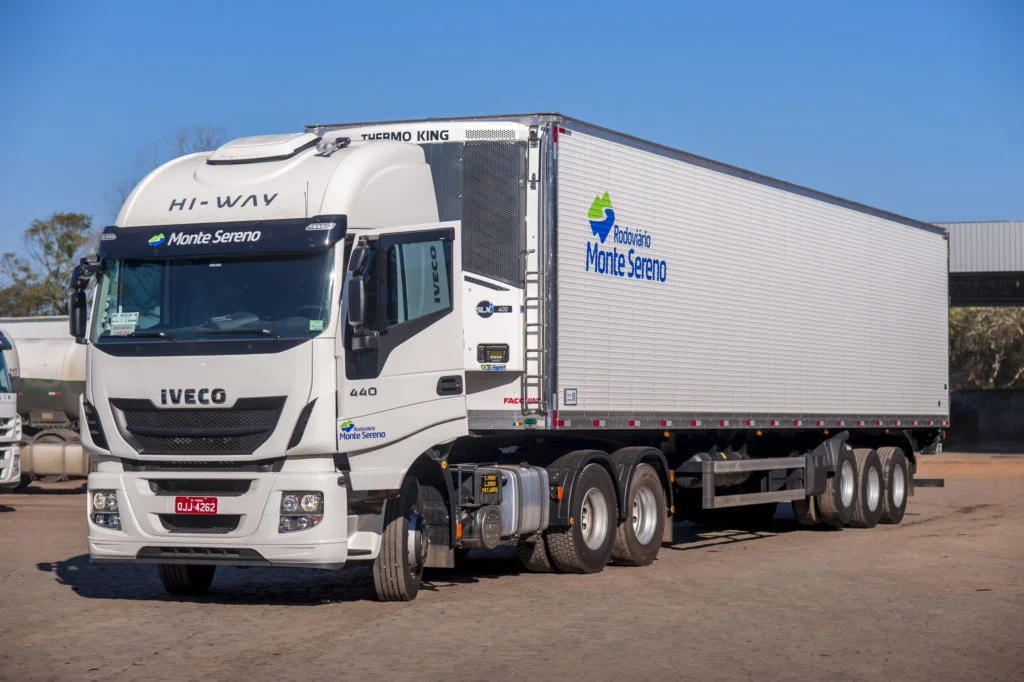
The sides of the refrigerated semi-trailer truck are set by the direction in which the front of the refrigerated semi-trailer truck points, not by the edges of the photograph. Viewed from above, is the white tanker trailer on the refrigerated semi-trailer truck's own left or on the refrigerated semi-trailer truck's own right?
on the refrigerated semi-trailer truck's own right

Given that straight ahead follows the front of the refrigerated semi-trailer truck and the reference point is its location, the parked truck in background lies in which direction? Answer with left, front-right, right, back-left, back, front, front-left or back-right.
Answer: right

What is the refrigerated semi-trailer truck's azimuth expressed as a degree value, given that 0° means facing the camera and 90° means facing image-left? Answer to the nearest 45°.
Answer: approximately 45°
